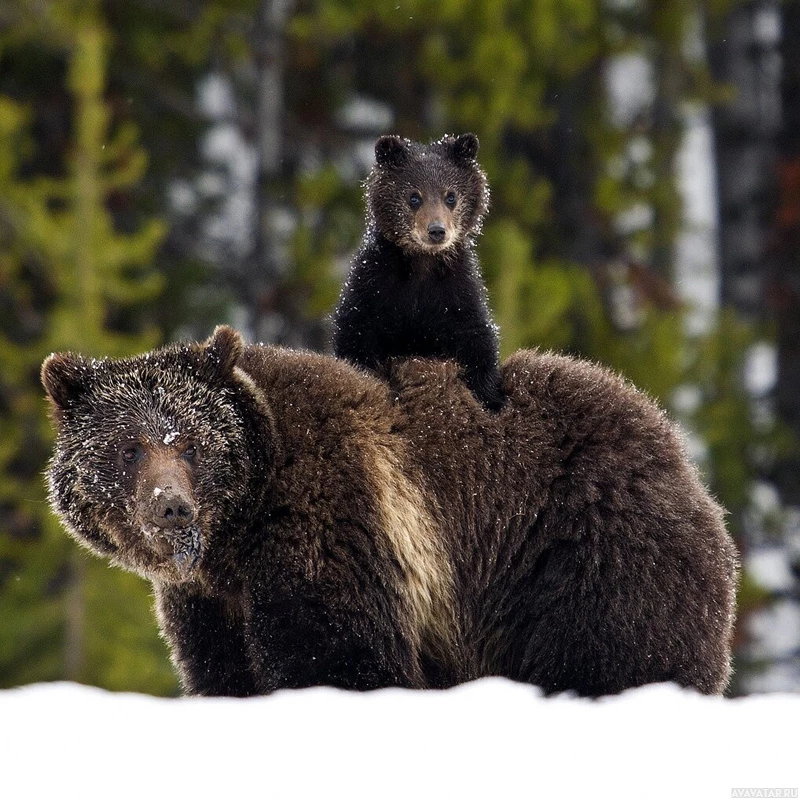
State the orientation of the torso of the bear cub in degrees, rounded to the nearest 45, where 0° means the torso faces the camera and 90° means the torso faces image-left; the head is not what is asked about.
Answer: approximately 0°

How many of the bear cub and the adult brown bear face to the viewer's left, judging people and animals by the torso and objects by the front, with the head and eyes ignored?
1

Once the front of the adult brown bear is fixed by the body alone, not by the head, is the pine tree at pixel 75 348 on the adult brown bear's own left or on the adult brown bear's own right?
on the adult brown bear's own right

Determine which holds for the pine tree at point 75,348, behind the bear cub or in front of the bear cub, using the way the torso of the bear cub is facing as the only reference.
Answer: behind

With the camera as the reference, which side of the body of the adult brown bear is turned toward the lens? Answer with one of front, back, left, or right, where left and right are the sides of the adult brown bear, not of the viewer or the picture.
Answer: left

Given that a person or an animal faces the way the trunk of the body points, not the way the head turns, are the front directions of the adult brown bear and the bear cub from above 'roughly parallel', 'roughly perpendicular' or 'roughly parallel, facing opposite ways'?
roughly perpendicular
